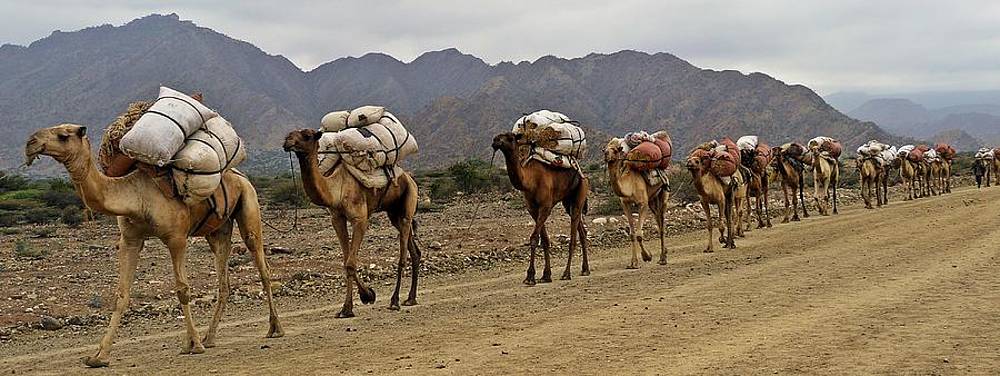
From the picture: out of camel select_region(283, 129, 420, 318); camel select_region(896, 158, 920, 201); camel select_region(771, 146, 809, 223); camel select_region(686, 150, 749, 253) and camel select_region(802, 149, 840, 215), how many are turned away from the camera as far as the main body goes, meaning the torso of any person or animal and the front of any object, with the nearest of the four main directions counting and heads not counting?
0

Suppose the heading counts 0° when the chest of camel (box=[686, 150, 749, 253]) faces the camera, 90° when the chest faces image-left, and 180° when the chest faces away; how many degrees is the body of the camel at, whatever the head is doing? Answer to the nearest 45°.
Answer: approximately 45°

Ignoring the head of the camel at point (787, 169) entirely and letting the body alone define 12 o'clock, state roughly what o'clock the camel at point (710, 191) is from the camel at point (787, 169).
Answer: the camel at point (710, 191) is roughly at 11 o'clock from the camel at point (787, 169).

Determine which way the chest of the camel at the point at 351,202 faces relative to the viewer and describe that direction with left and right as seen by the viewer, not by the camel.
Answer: facing the viewer and to the left of the viewer

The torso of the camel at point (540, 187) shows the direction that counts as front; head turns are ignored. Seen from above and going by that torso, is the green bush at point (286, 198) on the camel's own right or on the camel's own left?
on the camel's own right

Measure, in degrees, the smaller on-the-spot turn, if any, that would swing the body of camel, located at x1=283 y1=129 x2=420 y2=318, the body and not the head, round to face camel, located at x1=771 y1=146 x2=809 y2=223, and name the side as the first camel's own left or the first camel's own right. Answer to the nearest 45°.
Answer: approximately 180°

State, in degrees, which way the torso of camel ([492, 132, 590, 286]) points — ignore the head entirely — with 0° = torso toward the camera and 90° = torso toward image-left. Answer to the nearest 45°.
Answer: approximately 45°

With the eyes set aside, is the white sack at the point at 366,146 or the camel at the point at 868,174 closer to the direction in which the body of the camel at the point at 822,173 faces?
the white sack

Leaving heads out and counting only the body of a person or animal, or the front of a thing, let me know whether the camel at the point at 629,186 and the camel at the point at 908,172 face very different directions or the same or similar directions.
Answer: same or similar directions

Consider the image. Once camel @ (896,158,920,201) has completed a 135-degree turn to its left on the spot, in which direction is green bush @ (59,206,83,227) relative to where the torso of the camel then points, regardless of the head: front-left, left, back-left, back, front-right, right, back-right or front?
back-right

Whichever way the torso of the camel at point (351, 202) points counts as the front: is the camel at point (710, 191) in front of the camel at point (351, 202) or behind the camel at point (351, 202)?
behind

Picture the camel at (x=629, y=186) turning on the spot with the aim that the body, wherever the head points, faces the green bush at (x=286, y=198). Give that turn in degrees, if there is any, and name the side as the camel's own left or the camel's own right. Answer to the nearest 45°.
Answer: approximately 90° to the camel's own right

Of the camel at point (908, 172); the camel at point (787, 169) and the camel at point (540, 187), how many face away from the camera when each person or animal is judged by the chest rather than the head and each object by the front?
0

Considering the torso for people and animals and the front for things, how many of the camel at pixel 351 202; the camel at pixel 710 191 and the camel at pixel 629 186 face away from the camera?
0

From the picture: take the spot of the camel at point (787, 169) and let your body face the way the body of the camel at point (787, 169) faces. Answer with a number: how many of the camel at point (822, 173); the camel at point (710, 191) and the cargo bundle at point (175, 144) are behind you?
1

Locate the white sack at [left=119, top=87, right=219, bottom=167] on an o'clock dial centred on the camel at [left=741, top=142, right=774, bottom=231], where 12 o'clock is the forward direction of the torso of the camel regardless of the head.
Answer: The white sack is roughly at 11 o'clock from the camel.

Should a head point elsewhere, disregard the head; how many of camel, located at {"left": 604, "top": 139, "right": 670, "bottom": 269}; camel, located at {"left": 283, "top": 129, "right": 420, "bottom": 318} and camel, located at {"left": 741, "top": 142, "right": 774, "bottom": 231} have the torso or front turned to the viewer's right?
0

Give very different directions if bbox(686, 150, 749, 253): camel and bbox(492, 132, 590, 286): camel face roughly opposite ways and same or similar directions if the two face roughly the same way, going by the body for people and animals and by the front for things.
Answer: same or similar directions
